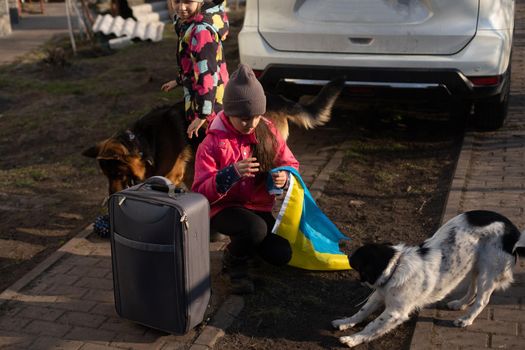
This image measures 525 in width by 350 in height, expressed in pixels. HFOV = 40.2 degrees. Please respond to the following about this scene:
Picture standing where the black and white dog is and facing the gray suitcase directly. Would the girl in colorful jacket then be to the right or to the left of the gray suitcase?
right

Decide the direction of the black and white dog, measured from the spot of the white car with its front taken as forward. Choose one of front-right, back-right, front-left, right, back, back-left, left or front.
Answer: back

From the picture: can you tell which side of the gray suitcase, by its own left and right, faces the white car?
back

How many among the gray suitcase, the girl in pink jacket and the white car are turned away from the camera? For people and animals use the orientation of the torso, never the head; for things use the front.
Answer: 1

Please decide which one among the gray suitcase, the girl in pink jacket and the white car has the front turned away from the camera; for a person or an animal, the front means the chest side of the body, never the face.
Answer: the white car

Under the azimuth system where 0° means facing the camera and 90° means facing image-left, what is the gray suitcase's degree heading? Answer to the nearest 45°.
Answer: approximately 45°

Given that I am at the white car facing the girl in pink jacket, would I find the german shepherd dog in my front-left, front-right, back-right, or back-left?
front-right

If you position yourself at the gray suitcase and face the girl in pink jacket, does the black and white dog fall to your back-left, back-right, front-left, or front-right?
front-right

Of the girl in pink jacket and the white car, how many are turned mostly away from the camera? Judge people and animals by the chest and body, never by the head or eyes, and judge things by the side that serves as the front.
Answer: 1

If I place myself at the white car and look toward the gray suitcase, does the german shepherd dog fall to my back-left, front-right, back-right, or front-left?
front-right

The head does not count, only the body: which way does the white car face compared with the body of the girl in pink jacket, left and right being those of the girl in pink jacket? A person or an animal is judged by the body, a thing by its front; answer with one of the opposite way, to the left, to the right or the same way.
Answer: the opposite way

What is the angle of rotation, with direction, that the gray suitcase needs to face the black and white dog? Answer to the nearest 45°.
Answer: approximately 135° to its left

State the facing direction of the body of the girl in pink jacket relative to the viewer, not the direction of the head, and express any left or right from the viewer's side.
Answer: facing the viewer

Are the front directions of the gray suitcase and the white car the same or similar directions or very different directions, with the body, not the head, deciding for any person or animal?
very different directions

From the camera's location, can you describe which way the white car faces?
facing away from the viewer
